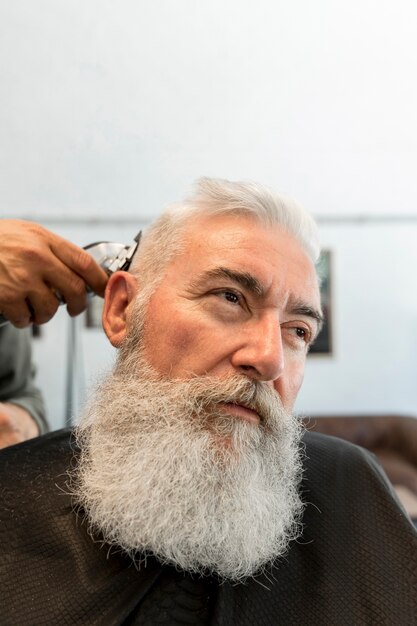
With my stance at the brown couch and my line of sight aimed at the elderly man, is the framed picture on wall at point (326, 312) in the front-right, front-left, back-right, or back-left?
back-right

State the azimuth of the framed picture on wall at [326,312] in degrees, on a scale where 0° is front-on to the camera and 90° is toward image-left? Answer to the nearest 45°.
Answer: approximately 0°

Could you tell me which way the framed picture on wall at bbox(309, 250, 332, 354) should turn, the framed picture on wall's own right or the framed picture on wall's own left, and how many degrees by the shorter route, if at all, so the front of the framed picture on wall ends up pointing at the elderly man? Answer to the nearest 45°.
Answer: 0° — it already faces them

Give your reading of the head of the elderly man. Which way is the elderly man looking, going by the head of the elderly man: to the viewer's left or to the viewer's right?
to the viewer's right

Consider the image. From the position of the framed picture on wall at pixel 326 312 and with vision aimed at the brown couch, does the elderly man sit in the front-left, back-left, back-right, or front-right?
front-right

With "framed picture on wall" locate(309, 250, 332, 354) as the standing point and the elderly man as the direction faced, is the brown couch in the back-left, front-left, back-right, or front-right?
front-left
